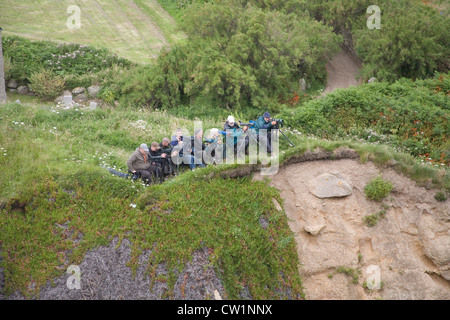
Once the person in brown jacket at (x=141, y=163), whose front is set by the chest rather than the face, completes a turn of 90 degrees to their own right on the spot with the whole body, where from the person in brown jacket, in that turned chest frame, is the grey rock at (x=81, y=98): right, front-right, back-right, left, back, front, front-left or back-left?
back-right

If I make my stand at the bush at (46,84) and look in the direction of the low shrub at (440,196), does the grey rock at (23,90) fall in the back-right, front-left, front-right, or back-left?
back-right

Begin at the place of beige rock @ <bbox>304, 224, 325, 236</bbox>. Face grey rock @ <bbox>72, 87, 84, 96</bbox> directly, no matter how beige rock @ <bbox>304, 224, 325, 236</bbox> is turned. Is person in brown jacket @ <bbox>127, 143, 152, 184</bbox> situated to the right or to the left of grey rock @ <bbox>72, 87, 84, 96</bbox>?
left

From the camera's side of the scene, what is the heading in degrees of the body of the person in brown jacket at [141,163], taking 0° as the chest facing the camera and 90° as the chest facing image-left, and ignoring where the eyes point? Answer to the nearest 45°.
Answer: approximately 315°

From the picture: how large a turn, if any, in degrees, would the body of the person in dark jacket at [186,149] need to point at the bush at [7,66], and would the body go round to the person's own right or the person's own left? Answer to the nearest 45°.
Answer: approximately 180°

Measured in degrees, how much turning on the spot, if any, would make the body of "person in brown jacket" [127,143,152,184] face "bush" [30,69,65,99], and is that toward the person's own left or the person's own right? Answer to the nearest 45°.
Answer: approximately 135° to the person's own left

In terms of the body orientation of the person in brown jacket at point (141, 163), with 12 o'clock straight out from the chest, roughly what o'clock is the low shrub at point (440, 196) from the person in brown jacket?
The low shrub is roughly at 11 o'clock from the person in brown jacket.
